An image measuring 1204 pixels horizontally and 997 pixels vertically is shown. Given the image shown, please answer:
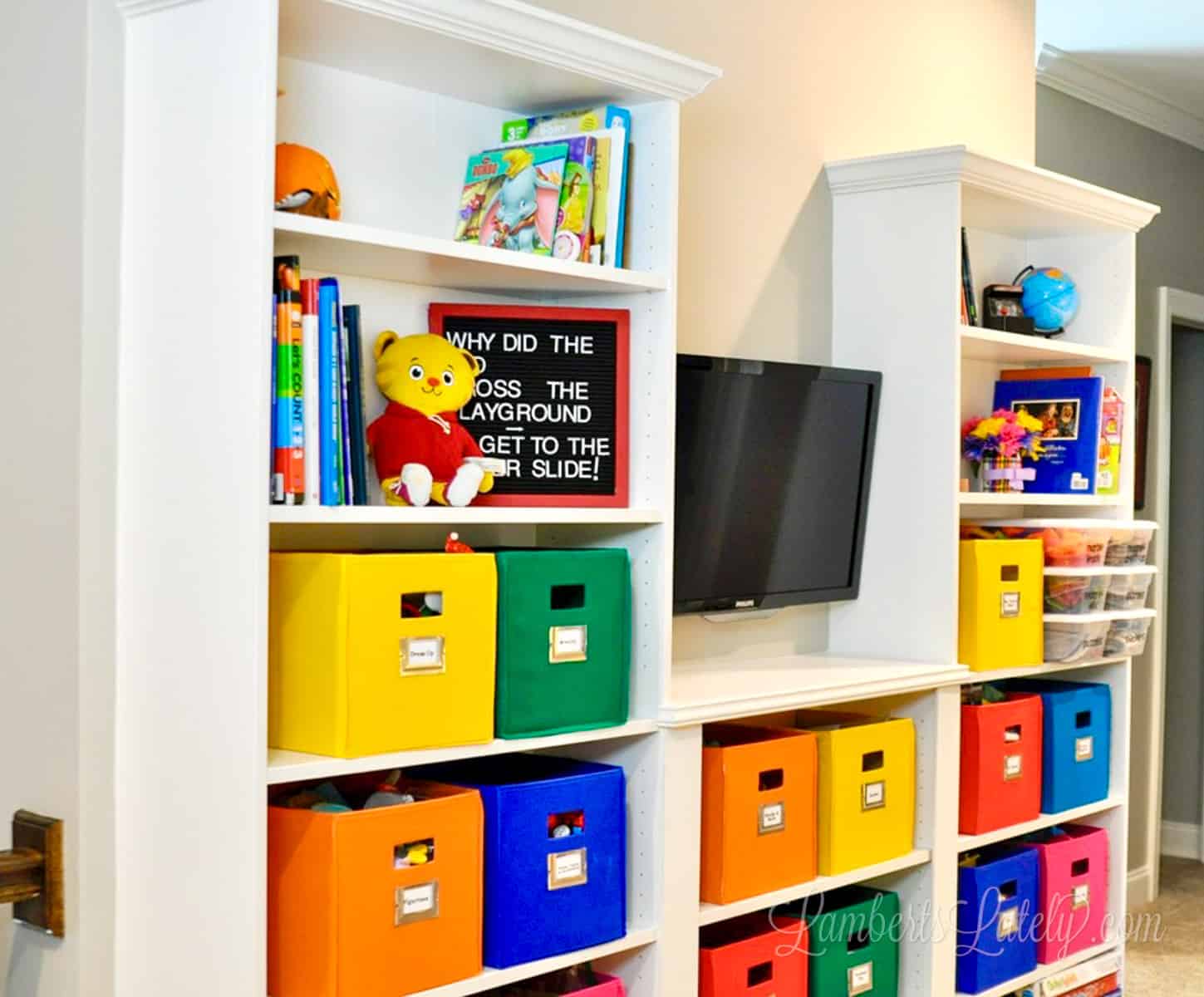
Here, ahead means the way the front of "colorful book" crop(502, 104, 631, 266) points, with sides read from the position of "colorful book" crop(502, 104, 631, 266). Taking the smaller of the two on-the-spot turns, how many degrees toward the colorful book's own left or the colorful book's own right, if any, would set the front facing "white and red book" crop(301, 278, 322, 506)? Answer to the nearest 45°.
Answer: approximately 45° to the colorful book's own right

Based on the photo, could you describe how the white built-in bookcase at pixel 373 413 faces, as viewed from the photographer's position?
facing the viewer and to the right of the viewer

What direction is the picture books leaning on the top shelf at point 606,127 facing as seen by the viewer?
toward the camera
